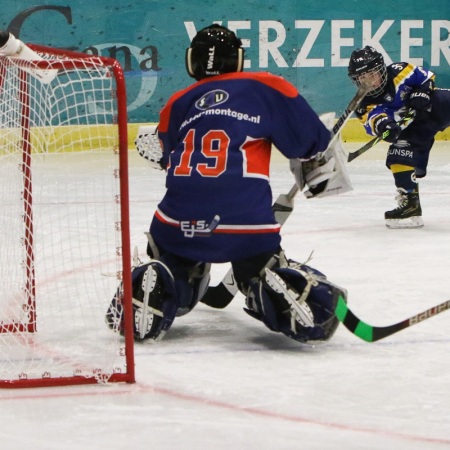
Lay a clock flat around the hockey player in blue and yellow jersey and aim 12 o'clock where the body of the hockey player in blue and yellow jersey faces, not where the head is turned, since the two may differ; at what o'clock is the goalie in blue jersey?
The goalie in blue jersey is roughly at 11 o'clock from the hockey player in blue and yellow jersey.

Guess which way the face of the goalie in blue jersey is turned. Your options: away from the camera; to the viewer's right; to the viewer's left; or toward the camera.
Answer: away from the camera

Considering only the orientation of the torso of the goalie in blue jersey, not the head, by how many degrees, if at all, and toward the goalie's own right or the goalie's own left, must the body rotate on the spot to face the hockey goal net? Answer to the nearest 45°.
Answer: approximately 90° to the goalie's own left

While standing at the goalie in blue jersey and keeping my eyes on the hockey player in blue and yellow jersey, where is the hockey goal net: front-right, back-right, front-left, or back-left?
back-left

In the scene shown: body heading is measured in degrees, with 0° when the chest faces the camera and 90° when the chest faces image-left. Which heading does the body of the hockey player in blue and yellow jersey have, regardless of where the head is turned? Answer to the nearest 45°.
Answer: approximately 45°

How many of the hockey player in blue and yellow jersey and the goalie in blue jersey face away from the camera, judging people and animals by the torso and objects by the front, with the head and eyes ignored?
1

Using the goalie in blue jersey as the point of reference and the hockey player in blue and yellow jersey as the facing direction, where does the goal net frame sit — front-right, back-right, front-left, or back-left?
back-left

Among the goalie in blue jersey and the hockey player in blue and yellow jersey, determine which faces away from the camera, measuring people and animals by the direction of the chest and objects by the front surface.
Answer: the goalie in blue jersey

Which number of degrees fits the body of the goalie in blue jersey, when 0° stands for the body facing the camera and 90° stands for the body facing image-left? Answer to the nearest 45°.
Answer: approximately 180°

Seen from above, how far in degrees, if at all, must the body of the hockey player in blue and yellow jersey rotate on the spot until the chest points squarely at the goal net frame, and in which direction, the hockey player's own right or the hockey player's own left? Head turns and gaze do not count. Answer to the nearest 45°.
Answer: approximately 45° to the hockey player's own left
